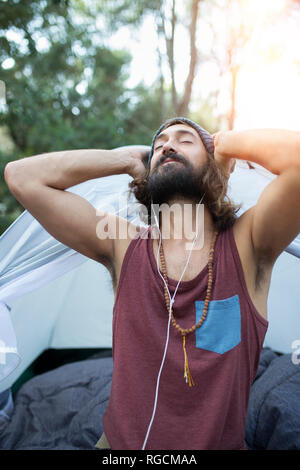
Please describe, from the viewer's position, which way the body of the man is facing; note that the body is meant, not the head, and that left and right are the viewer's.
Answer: facing the viewer

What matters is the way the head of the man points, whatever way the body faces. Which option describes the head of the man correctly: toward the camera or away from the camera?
toward the camera
